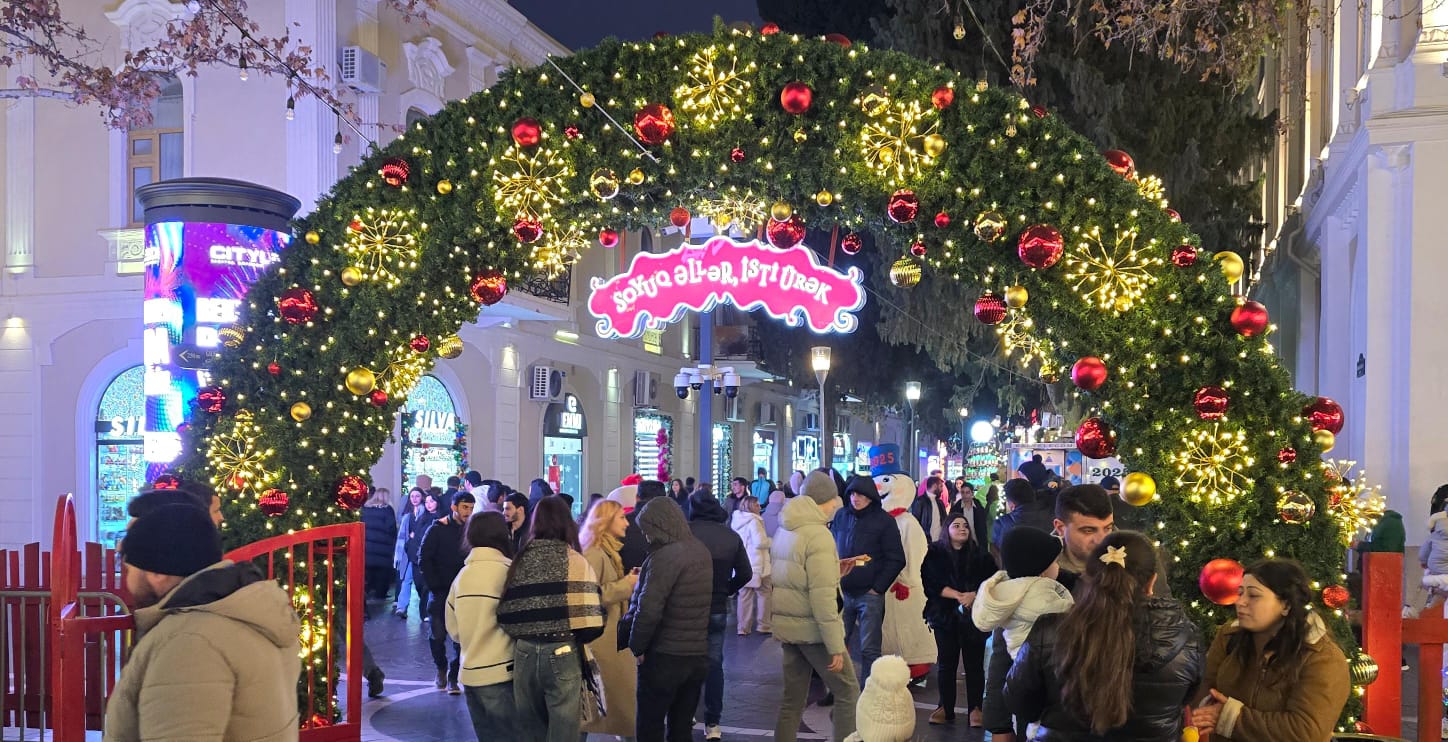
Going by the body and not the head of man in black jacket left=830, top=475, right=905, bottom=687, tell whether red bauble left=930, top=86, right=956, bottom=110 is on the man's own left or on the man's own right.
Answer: on the man's own left

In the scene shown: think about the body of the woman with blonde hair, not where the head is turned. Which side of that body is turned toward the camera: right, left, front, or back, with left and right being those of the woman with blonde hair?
right

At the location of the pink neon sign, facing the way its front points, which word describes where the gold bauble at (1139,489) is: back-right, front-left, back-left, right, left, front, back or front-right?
front-left

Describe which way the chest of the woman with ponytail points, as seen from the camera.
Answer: away from the camera

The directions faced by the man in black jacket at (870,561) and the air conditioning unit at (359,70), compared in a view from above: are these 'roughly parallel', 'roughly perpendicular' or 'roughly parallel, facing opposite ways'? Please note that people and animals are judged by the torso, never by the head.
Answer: roughly perpendicular

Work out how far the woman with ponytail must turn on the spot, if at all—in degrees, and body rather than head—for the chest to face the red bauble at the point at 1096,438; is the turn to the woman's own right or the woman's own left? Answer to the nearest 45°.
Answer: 0° — they already face it

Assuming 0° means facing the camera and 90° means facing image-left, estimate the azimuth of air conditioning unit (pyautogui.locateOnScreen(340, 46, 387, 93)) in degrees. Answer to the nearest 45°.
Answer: approximately 315°

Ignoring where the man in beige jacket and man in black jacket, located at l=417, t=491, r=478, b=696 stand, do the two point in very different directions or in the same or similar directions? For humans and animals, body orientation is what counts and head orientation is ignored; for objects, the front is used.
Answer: very different directions

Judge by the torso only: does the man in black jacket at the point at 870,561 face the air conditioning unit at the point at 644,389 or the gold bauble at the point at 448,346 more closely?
the gold bauble

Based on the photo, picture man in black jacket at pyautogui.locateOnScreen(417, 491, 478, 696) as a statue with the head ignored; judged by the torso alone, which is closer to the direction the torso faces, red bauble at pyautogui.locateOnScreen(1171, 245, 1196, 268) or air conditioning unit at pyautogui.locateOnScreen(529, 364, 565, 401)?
the red bauble

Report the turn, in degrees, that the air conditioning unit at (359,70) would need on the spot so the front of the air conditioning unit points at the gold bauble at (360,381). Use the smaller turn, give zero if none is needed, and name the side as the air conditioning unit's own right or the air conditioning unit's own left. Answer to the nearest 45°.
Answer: approximately 45° to the air conditioning unit's own right
